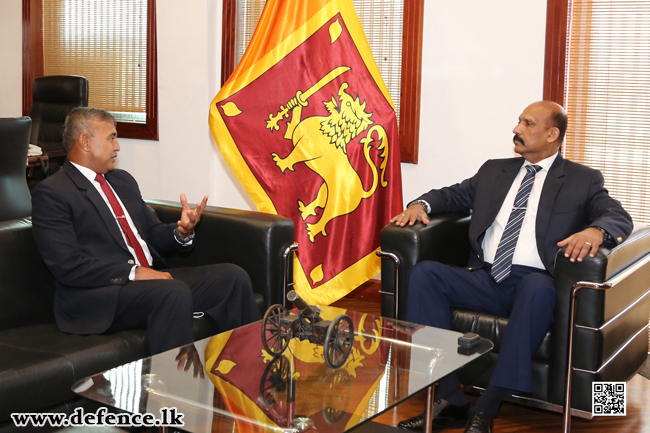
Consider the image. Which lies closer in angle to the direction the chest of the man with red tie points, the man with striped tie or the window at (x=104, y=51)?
the man with striped tie

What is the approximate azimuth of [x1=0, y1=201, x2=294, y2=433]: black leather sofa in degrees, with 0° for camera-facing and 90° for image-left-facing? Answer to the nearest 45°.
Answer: approximately 315°

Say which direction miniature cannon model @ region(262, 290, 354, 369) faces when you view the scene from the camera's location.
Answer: facing the viewer and to the left of the viewer

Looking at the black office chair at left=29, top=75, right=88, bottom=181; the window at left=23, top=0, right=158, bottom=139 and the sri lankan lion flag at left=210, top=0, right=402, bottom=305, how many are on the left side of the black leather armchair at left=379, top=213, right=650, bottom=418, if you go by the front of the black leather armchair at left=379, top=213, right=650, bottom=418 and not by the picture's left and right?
0

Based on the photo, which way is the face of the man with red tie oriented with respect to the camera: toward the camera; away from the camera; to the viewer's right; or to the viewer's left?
to the viewer's right

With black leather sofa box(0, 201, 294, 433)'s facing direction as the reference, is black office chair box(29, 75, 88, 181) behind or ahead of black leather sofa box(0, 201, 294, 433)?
behind

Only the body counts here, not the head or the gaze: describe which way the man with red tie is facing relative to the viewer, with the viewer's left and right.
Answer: facing the viewer and to the right of the viewer

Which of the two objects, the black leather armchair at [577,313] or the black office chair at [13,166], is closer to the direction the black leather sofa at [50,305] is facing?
the black leather armchair

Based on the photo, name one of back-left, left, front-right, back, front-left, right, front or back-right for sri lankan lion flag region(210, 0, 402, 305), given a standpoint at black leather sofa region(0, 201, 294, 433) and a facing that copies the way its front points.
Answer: left

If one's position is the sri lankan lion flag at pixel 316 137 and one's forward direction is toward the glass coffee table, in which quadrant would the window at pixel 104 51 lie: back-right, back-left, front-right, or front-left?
back-right

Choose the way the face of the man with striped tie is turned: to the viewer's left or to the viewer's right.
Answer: to the viewer's left

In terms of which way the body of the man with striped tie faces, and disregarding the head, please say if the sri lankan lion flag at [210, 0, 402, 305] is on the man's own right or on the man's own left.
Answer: on the man's own right

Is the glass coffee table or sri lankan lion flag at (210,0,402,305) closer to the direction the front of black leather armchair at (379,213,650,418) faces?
the glass coffee table
